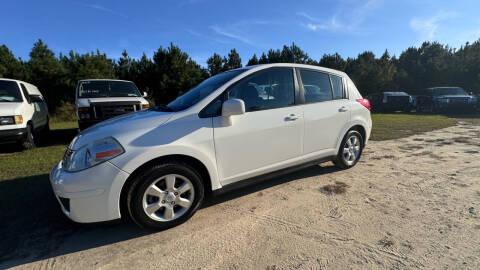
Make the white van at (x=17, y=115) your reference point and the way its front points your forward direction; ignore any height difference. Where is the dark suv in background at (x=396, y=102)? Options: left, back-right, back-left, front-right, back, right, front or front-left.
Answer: back-left

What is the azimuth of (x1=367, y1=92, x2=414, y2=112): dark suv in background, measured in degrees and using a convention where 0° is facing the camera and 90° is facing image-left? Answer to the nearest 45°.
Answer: approximately 315°

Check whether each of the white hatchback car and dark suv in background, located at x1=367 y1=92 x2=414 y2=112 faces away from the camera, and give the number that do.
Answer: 0

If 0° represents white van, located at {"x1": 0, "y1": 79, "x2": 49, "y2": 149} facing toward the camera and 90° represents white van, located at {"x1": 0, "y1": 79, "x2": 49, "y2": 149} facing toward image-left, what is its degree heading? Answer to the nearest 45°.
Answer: approximately 45°

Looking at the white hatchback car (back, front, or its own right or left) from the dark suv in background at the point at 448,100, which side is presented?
back

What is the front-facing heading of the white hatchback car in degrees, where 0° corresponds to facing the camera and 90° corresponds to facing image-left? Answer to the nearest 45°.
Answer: approximately 45°

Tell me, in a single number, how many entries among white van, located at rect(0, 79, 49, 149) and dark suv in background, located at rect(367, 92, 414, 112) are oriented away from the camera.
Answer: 0

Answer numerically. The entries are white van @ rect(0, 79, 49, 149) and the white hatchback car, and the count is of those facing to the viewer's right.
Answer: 0

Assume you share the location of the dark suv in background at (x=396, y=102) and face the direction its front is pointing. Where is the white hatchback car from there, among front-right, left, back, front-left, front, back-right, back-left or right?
front-right

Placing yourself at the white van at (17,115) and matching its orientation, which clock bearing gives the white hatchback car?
The white hatchback car is roughly at 10 o'clock from the white van.
